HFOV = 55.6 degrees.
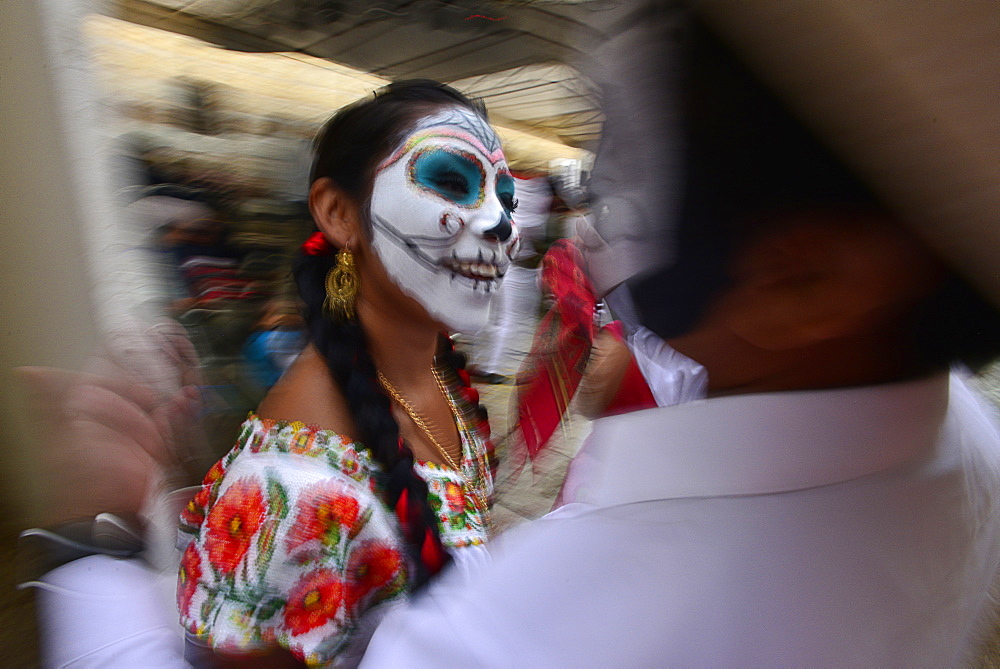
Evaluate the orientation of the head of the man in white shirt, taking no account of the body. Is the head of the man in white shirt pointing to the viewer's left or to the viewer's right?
to the viewer's left

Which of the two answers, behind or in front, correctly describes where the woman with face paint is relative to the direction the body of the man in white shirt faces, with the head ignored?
in front

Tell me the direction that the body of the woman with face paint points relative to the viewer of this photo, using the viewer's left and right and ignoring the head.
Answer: facing the viewer and to the right of the viewer

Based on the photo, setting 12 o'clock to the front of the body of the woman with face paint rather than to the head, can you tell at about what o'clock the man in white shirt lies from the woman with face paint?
The man in white shirt is roughly at 1 o'clock from the woman with face paint.

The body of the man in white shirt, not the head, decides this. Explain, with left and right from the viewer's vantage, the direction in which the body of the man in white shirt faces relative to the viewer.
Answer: facing away from the viewer and to the left of the viewer

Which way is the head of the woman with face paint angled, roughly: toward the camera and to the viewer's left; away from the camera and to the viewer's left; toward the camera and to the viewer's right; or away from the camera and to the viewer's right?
toward the camera and to the viewer's right
